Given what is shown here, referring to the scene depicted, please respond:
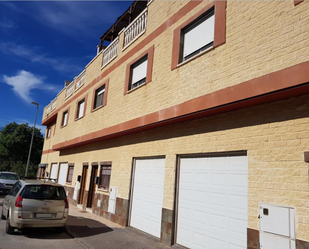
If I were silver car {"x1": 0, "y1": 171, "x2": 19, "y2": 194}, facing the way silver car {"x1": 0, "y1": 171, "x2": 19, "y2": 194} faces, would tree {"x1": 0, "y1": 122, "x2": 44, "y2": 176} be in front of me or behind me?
behind

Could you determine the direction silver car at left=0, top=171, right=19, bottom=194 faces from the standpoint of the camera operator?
facing the viewer

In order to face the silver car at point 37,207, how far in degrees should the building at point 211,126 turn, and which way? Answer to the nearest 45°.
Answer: approximately 45° to its right

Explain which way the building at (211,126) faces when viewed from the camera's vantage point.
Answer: facing the viewer and to the left of the viewer

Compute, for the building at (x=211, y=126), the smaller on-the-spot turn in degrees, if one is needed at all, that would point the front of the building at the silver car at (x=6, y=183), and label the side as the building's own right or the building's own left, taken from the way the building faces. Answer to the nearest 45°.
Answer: approximately 90° to the building's own right

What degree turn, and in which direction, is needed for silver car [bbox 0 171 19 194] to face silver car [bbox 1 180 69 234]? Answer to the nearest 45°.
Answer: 0° — it already faces it

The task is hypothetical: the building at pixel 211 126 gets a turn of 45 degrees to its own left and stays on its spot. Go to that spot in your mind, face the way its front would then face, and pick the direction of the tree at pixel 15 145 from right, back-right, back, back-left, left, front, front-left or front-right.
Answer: back-right

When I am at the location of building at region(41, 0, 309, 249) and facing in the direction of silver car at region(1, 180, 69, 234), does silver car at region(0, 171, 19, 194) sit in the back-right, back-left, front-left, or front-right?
front-right

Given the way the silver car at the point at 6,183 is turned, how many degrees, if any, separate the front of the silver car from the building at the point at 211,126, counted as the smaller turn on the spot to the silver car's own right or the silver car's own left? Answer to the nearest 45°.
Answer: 0° — it already faces it
